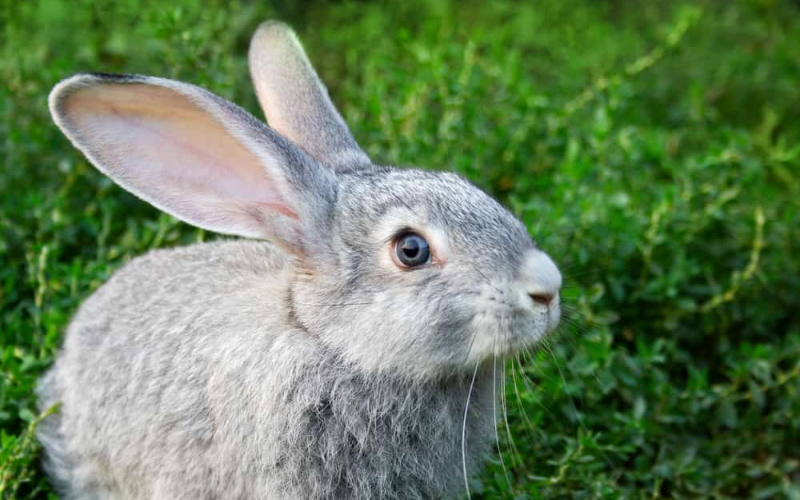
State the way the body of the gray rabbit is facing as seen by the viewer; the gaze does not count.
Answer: to the viewer's right
